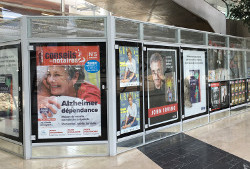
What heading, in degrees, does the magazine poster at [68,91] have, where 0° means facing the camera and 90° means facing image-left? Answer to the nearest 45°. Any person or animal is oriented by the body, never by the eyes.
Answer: approximately 0°

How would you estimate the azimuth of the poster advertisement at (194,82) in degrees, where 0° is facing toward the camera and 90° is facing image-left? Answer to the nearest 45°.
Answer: approximately 315°

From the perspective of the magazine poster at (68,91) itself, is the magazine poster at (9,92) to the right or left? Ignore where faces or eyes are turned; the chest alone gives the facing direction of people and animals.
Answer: on its right

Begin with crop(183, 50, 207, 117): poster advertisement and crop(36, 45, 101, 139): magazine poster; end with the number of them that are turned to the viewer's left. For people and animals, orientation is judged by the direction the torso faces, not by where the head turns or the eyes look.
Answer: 0

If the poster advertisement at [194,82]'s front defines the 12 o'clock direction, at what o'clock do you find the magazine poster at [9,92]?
The magazine poster is roughly at 3 o'clock from the poster advertisement.

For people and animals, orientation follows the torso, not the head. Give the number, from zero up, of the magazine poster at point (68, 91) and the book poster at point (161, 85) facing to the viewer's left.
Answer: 0

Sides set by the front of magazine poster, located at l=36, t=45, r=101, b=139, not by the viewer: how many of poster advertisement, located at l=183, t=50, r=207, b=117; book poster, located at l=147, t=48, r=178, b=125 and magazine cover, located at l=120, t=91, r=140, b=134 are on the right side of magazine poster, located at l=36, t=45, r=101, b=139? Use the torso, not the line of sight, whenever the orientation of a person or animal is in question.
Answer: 0

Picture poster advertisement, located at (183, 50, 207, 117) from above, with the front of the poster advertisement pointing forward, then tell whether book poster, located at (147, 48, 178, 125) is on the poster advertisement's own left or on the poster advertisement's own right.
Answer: on the poster advertisement's own right

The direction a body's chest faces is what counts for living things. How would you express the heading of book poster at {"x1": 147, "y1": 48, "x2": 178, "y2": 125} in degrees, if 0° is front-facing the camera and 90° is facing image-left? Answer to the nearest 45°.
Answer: approximately 315°

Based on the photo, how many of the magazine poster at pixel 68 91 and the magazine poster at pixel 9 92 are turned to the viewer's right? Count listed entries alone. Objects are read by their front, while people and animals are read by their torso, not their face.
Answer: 0

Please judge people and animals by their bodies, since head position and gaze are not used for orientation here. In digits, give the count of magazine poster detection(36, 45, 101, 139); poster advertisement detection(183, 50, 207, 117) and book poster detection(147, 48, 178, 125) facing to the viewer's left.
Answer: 0

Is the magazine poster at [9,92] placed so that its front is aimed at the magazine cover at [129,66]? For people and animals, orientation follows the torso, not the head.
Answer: no

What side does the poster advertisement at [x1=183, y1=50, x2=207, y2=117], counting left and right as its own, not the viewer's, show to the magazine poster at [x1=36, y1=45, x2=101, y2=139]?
right

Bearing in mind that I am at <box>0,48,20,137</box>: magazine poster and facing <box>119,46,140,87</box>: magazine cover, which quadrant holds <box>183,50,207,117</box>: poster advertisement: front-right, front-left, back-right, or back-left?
front-left

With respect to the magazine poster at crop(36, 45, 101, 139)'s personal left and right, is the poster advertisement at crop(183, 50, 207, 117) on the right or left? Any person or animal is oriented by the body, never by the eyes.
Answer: on its left

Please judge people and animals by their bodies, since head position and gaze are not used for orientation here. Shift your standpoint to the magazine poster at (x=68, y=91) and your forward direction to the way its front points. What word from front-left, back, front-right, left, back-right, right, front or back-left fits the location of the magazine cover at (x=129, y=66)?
left

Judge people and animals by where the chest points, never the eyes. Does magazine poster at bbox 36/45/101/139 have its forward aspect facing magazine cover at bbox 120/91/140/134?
no

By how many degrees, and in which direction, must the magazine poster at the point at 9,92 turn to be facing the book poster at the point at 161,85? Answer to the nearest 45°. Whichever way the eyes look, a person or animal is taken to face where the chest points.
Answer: approximately 135° to its left

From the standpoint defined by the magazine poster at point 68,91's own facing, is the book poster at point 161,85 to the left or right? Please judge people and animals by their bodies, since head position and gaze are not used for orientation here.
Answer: on its left
